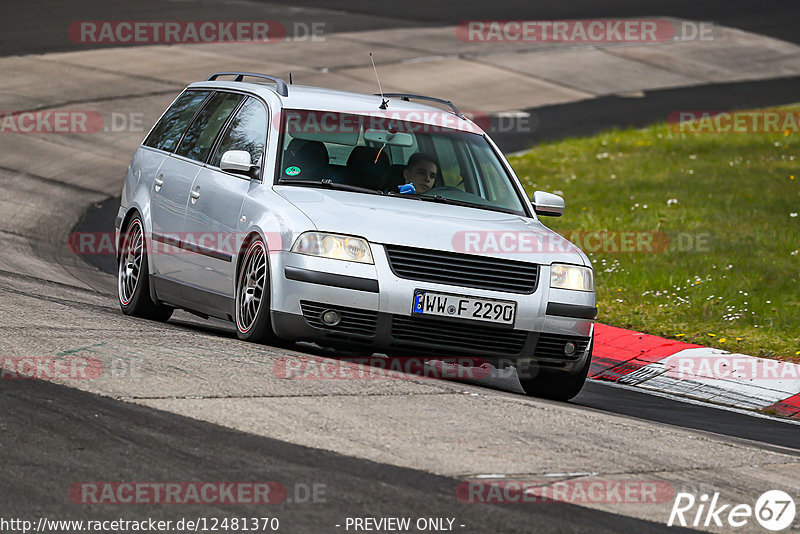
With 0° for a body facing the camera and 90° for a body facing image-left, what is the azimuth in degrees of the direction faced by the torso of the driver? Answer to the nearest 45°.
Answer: approximately 315°

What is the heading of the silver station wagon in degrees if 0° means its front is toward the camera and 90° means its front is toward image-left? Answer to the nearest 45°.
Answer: approximately 315°

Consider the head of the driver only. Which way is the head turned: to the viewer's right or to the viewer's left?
to the viewer's right
